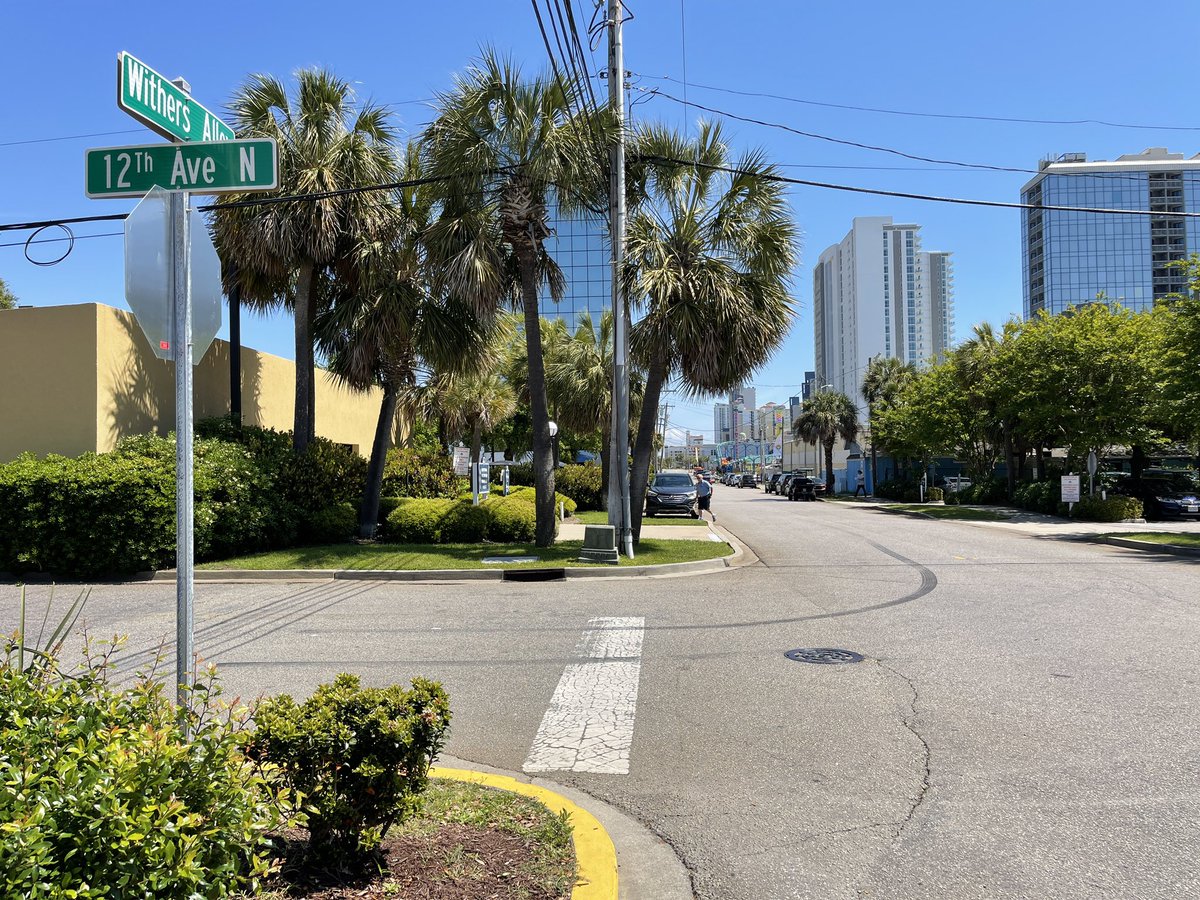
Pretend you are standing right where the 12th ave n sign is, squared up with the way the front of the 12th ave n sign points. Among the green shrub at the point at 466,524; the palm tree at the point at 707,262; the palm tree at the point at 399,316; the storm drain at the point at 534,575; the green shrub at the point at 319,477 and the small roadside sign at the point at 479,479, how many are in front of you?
0

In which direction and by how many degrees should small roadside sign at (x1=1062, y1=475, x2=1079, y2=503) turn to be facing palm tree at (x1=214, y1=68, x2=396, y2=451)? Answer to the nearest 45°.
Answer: approximately 45° to its right

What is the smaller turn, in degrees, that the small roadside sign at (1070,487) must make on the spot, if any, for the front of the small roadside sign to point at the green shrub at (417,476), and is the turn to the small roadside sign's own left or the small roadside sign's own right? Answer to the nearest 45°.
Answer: approximately 45° to the small roadside sign's own right

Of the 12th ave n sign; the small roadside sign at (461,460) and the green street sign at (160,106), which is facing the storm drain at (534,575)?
the small roadside sign

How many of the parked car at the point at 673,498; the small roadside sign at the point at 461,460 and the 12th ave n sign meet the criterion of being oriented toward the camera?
3

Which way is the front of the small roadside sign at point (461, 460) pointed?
toward the camera

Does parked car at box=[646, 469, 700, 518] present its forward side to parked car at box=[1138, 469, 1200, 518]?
no

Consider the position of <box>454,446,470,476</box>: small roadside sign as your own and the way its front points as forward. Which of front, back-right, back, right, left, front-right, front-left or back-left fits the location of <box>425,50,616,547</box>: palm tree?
front

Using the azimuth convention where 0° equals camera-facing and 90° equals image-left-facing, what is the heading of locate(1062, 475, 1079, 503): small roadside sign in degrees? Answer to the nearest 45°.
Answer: approximately 0°

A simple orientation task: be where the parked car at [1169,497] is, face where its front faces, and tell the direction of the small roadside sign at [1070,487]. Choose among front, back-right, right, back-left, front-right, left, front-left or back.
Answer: right

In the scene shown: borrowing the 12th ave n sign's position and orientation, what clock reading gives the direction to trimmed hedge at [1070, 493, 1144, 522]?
The trimmed hedge is roughly at 8 o'clock from the 12th ave n sign.

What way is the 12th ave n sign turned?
toward the camera

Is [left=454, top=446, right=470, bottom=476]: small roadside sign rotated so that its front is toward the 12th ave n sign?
yes

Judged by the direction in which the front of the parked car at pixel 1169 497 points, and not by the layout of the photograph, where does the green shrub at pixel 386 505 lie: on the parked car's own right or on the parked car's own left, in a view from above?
on the parked car's own right

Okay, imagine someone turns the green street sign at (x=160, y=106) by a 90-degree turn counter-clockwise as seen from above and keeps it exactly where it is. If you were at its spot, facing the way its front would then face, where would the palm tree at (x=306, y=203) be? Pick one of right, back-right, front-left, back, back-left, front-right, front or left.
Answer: front-left

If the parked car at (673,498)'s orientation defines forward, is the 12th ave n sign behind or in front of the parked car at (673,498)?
in front

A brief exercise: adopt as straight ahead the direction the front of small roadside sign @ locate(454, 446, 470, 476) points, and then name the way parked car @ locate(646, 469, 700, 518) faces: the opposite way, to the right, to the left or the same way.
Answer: the same way

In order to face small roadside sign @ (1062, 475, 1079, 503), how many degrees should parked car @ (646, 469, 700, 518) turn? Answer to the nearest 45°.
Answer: approximately 90° to its left

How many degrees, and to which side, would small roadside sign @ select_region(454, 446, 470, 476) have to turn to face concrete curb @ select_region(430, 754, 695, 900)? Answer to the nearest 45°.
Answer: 0° — it already faces it
